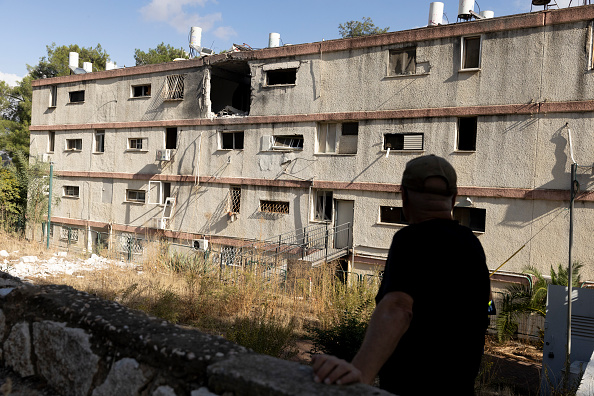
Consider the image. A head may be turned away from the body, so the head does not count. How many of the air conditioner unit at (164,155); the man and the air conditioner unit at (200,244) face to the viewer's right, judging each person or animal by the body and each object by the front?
0

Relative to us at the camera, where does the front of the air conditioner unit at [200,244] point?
facing the viewer and to the left of the viewer

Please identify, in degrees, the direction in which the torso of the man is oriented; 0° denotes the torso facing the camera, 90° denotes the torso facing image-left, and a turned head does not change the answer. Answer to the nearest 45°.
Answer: approximately 135°

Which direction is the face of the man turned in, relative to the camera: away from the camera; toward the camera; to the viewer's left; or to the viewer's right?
away from the camera

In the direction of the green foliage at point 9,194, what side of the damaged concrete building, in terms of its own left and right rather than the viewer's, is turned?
right

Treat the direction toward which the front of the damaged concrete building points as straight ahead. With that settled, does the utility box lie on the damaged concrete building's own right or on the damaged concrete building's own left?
on the damaged concrete building's own left

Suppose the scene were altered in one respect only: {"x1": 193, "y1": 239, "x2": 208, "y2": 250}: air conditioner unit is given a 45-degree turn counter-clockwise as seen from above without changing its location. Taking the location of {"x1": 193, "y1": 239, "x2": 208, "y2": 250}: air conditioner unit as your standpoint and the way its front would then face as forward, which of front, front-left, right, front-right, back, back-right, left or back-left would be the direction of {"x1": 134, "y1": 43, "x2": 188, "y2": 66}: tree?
back

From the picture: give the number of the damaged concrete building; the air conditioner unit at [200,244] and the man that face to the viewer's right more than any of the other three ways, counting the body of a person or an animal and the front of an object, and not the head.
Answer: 0

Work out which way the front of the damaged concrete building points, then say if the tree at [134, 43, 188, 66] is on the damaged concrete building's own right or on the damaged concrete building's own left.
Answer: on the damaged concrete building's own right

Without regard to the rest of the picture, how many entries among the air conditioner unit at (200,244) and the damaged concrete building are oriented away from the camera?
0

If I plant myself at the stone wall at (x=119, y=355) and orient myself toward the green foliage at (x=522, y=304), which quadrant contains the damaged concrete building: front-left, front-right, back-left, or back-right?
front-left

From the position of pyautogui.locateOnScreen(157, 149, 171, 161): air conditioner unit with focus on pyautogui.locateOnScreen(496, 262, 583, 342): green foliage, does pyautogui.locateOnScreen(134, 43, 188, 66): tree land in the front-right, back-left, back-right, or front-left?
back-left

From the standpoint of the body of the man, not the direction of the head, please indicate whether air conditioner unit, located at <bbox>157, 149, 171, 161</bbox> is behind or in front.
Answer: in front

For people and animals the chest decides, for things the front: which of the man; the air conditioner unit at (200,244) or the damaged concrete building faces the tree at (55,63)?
the man

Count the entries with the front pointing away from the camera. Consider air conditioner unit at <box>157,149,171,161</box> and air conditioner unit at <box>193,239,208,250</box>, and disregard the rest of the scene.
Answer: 0

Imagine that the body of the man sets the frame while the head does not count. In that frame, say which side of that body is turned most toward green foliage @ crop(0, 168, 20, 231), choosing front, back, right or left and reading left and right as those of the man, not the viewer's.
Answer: front
